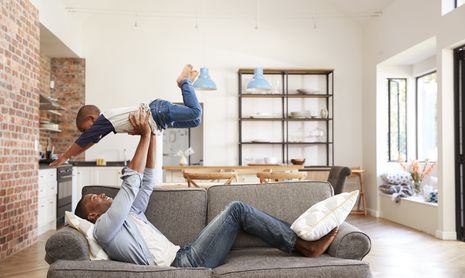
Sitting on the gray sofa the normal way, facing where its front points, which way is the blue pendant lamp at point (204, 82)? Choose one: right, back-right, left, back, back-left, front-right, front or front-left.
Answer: back

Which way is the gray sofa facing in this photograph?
toward the camera

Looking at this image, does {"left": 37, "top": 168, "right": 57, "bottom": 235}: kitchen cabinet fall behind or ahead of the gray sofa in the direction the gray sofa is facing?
behind

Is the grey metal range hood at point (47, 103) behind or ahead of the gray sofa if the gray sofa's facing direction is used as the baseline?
behind

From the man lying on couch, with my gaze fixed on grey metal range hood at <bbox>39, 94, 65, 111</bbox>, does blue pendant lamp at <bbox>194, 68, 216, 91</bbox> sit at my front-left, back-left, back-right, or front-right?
front-right

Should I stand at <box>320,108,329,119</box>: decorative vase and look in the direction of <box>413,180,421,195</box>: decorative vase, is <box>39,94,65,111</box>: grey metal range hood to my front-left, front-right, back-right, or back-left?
back-right
